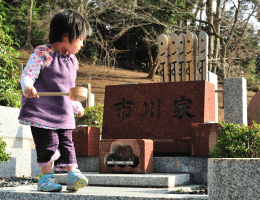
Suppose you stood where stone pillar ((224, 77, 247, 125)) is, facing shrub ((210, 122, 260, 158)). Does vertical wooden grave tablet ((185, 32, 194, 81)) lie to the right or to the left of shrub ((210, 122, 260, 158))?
right

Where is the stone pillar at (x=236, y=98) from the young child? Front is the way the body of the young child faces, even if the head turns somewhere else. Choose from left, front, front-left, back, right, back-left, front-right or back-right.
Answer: left

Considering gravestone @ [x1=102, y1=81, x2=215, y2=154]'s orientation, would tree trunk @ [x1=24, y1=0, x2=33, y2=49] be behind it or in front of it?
behind

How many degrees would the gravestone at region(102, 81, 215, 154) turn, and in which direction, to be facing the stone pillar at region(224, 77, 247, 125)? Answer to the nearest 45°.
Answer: approximately 135° to its left

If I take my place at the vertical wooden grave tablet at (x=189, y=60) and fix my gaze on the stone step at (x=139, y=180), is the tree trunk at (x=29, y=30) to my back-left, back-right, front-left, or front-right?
back-right

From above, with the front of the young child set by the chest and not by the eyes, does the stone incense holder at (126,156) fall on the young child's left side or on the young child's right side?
on the young child's left side

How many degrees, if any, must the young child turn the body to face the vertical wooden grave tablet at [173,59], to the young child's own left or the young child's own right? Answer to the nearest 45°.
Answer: approximately 90° to the young child's own left

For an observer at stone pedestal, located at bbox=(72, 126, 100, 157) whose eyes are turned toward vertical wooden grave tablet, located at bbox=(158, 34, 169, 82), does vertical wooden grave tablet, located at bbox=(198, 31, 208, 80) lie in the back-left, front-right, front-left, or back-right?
front-right

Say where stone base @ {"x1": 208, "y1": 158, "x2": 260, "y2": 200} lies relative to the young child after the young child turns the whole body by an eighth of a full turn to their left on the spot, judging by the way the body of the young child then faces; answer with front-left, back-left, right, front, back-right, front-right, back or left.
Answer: front-right

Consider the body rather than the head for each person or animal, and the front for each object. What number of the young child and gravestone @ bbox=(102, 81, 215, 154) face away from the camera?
0

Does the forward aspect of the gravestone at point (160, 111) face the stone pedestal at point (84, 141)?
no

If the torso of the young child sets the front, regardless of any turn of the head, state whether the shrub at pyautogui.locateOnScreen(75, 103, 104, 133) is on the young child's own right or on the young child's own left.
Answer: on the young child's own left

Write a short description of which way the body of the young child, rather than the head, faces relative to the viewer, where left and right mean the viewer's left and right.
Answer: facing the viewer and to the right of the viewer

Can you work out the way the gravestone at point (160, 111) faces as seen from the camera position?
facing the viewer
